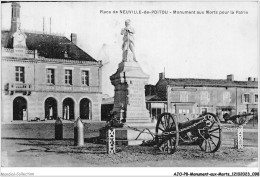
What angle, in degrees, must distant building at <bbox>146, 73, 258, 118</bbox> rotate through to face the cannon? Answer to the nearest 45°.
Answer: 0° — it already faces it

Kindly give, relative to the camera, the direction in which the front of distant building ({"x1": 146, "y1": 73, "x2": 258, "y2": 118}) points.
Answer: facing the viewer

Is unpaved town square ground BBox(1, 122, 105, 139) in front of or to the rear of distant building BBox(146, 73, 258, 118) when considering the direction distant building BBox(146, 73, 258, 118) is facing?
in front
